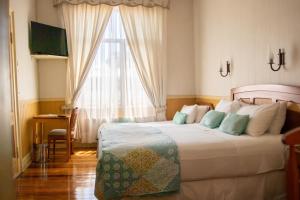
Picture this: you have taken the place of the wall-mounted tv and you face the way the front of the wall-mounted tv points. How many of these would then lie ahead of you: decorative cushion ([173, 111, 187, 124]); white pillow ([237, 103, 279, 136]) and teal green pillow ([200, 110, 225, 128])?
3

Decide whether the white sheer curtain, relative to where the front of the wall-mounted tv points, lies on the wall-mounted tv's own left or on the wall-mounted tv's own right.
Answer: on the wall-mounted tv's own left

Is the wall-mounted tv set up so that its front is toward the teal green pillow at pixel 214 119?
yes

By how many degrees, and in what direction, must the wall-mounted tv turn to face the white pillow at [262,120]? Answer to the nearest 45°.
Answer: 0° — it already faces it

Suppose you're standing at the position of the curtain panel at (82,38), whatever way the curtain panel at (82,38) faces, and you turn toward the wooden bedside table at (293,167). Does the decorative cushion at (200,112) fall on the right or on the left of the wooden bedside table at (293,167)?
left

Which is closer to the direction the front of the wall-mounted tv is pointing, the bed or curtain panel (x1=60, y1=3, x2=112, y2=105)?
the bed

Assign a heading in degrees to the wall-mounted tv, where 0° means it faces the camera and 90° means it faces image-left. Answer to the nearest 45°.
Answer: approximately 315°

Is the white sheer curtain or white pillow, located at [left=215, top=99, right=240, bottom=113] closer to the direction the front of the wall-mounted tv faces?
the white pillow
